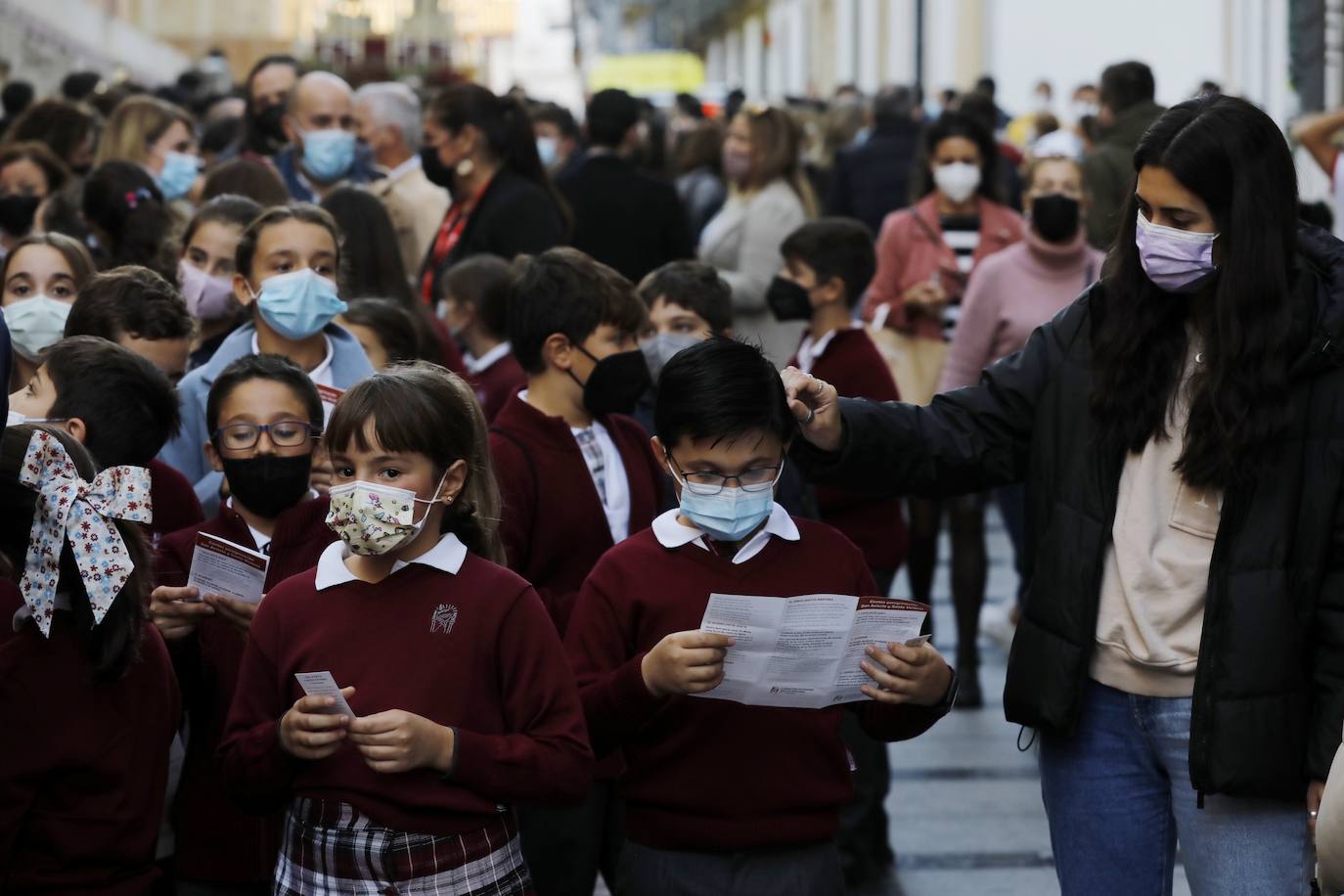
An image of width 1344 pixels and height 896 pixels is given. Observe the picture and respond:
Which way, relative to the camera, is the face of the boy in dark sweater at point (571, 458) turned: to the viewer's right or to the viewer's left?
to the viewer's right

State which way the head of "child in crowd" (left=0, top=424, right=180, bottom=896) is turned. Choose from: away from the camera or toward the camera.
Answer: away from the camera

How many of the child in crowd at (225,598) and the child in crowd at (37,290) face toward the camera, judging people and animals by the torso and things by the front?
2

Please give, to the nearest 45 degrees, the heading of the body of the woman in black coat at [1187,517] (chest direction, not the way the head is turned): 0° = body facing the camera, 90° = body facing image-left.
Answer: approximately 45°

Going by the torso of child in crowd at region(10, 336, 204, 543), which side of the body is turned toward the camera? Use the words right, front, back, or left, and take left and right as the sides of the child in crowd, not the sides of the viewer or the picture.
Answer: left

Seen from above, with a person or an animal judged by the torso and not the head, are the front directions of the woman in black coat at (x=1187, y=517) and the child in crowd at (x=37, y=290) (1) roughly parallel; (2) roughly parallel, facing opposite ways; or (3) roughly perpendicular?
roughly perpendicular
